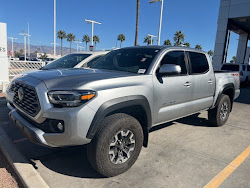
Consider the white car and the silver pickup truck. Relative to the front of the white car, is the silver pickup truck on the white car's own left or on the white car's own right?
on the white car's own left

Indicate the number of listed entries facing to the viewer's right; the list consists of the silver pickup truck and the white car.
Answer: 0

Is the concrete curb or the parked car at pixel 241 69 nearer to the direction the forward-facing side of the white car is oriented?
the concrete curb

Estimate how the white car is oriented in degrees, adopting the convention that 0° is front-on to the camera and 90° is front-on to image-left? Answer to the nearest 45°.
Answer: approximately 45°

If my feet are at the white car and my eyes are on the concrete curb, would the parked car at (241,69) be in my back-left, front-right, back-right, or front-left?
back-left

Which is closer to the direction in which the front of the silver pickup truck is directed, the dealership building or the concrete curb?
the concrete curb

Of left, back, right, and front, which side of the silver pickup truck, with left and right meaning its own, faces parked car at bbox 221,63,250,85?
back

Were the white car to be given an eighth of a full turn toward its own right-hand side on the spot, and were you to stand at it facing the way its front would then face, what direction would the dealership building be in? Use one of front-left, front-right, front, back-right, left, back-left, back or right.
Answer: back-right
